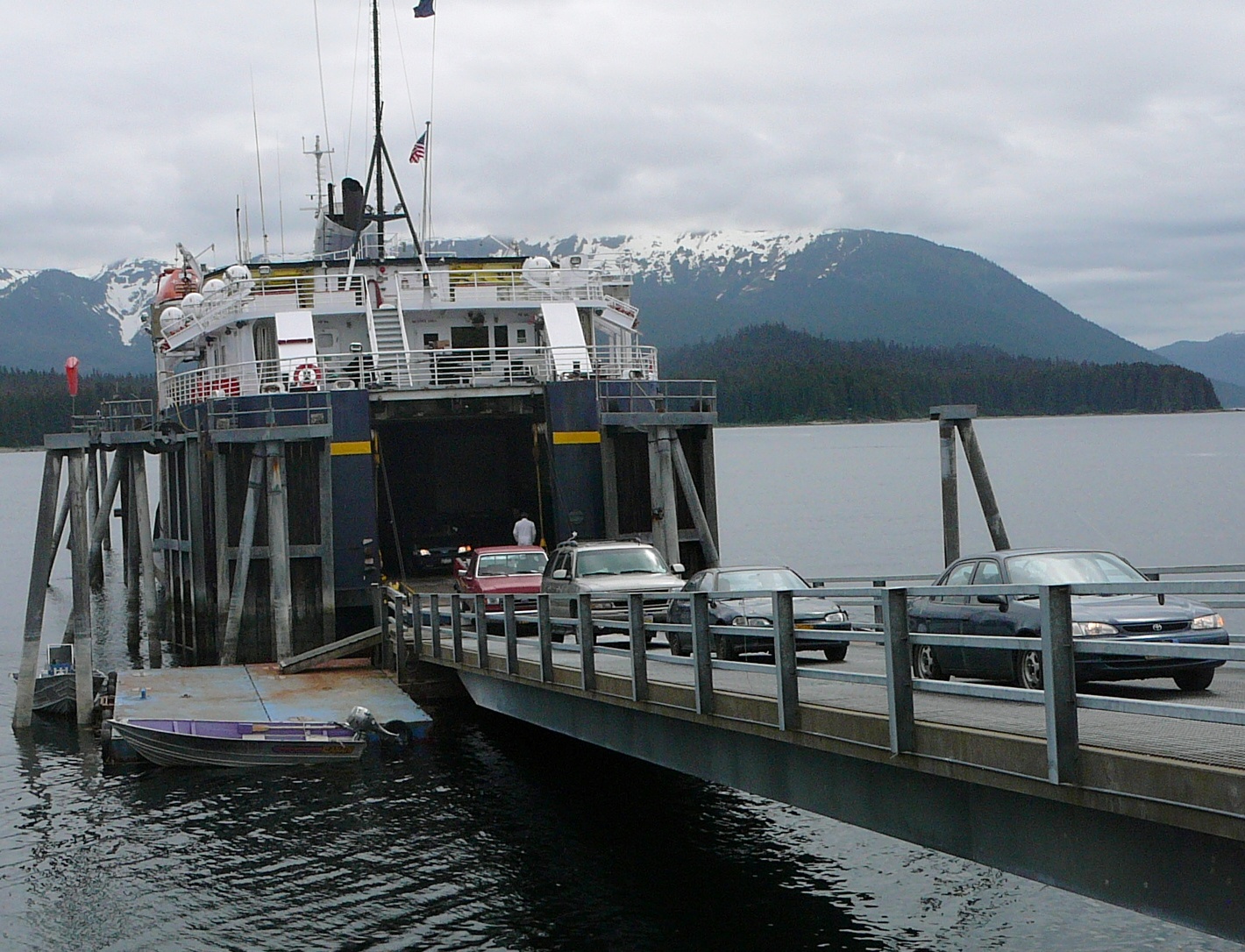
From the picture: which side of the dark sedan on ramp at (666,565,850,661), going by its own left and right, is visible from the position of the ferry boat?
back

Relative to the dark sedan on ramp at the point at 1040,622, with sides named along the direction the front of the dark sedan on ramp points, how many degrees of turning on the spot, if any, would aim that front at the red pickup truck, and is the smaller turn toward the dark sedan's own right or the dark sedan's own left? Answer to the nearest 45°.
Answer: approximately 180°

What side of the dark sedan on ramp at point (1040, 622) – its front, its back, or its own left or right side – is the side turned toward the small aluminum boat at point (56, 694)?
back

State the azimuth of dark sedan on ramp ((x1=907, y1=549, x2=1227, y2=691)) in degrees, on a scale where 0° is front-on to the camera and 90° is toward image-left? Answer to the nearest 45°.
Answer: approximately 315°

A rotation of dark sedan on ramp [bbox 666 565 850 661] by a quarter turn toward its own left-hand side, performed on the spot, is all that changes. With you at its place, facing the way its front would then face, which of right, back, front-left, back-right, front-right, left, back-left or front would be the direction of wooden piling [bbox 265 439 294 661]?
left

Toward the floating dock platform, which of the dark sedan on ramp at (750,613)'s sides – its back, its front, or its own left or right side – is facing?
back

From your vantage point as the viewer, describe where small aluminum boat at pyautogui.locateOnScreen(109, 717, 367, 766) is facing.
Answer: facing to the left of the viewer

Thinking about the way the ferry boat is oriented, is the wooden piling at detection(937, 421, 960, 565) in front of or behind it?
behind

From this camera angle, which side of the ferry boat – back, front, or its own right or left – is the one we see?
back

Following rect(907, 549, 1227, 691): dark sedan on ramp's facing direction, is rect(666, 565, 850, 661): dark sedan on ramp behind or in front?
behind

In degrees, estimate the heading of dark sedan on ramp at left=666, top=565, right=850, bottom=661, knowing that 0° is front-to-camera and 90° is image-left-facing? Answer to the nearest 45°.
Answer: approximately 315°

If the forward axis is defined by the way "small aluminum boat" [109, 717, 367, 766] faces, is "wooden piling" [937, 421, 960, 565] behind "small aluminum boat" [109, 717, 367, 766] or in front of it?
behind

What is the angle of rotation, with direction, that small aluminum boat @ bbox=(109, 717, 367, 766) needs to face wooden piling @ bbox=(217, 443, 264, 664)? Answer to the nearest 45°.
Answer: approximately 90° to its right

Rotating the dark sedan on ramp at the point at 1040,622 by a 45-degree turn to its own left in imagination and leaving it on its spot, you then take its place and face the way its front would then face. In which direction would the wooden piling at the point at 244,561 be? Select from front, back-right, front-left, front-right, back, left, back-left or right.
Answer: back-left
